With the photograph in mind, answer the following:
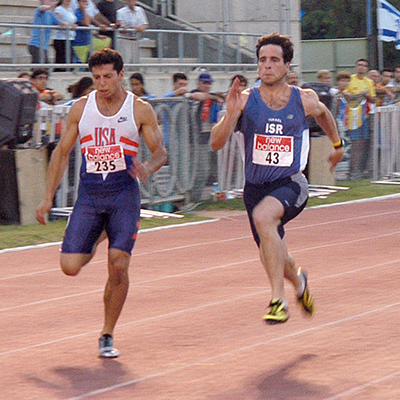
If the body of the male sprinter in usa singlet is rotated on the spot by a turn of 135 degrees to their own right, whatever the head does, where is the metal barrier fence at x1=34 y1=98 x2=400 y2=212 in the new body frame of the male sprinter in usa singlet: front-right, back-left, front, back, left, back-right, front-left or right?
front-right

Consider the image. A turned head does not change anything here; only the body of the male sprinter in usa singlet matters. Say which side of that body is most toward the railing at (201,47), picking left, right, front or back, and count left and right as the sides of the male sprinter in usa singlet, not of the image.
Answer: back

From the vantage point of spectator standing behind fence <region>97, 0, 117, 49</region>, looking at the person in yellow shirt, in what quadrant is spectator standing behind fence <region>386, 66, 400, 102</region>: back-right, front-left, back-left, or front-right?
front-left

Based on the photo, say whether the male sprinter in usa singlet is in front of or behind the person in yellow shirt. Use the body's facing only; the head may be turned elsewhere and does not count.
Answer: in front

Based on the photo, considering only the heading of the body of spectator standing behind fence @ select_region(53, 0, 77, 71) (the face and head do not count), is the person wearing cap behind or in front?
in front

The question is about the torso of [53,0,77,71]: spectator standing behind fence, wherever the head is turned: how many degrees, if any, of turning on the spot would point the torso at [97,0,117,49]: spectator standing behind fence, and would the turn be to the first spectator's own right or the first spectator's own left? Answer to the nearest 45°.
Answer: approximately 90° to the first spectator's own left

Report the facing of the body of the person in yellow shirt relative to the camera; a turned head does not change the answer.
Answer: toward the camera

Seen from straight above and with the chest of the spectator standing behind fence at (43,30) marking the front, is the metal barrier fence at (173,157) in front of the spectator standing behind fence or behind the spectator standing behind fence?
in front

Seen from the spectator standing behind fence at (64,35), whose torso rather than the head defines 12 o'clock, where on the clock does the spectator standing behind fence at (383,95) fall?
the spectator standing behind fence at (383,95) is roughly at 10 o'clock from the spectator standing behind fence at (64,35).

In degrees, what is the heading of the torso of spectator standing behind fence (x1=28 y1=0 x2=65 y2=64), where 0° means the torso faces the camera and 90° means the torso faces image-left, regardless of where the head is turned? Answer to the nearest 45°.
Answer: approximately 315°

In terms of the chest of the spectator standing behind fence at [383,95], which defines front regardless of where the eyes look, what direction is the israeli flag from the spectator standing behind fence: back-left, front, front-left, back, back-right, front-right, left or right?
back-right

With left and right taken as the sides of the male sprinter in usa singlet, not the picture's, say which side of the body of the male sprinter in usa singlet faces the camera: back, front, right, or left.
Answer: front

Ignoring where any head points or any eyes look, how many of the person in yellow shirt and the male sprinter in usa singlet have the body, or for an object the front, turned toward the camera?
2

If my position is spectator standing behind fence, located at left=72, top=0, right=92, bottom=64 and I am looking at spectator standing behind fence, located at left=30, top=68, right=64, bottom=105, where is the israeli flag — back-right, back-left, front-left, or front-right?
back-left

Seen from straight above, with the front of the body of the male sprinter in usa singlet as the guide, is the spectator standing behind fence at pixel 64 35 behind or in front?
behind
